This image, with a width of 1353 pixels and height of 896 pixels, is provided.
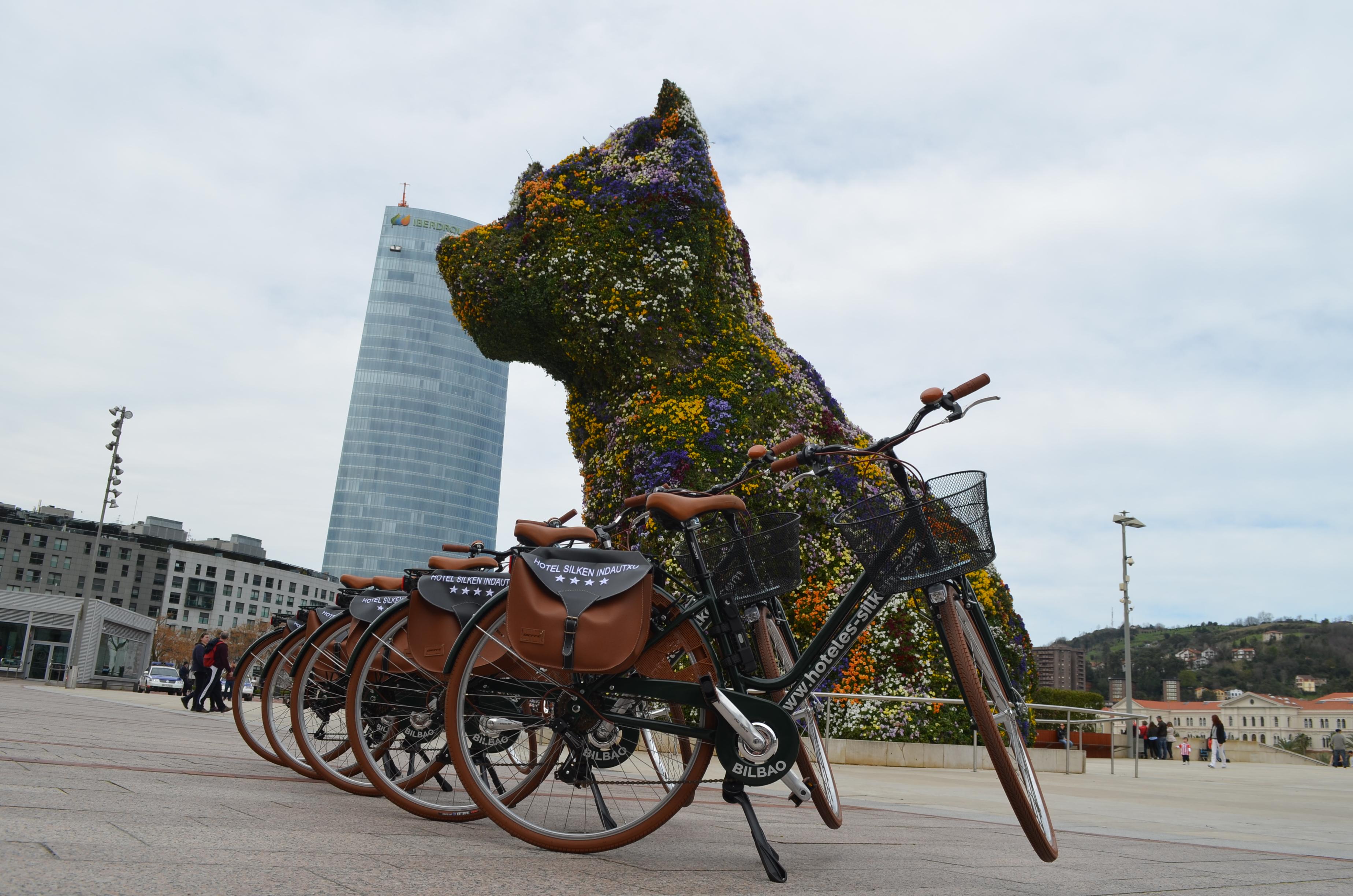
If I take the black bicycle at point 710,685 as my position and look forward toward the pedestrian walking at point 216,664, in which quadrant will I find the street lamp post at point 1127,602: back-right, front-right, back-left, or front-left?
front-right

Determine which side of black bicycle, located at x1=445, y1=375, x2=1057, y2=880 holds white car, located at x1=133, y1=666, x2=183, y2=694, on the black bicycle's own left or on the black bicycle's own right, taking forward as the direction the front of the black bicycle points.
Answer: on the black bicycle's own left

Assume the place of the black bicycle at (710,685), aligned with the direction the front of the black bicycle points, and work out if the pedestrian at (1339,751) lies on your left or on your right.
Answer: on your left

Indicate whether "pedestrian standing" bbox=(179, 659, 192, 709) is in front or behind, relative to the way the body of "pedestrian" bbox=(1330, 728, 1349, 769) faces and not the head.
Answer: behind

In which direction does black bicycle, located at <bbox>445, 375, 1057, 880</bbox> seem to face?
to the viewer's right

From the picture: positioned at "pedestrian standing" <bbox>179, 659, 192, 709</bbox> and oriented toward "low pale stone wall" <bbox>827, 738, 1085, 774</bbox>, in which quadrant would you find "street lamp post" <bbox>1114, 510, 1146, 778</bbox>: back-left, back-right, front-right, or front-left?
front-left

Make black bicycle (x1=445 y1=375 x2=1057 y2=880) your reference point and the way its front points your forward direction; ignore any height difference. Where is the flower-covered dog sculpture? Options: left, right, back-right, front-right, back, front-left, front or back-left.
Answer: left
